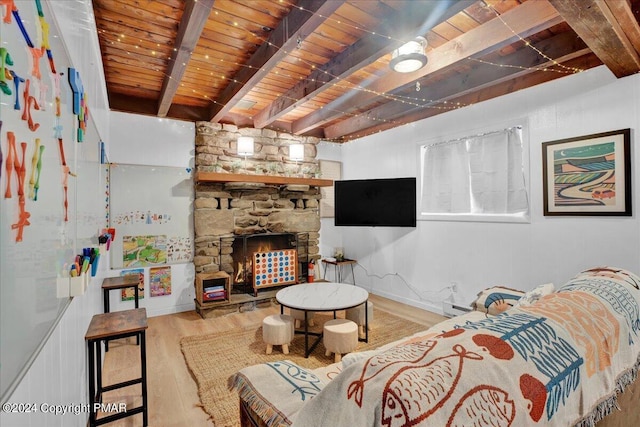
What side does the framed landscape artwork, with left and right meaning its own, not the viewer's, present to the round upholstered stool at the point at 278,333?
front

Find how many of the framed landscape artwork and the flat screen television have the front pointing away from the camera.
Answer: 0

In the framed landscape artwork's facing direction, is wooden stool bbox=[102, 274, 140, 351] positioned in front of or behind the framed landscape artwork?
in front

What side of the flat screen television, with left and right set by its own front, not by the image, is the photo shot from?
front

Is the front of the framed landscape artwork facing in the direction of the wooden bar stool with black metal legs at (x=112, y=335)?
yes

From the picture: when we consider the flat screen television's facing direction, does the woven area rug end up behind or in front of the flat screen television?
in front

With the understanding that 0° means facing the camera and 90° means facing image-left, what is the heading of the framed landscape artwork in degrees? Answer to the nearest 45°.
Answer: approximately 45°

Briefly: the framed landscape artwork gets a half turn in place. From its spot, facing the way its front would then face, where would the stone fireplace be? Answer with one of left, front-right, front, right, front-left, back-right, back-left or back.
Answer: back-left

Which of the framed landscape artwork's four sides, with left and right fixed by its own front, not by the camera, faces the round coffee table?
front

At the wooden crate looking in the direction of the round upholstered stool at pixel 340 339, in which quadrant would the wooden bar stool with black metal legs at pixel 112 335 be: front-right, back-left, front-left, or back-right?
front-right
